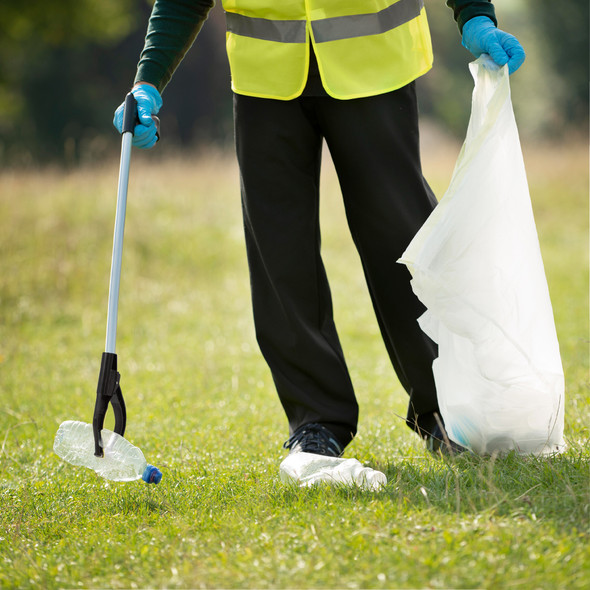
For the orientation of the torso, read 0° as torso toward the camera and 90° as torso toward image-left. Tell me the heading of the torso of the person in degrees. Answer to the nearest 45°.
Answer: approximately 0°
